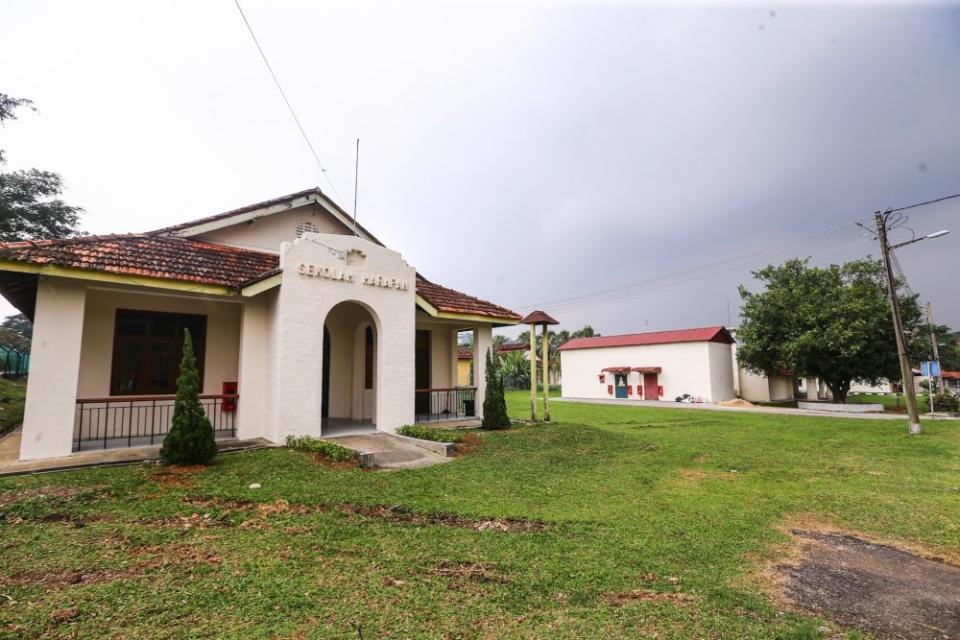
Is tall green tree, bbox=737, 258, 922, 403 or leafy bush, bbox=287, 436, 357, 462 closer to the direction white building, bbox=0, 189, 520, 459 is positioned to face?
the leafy bush

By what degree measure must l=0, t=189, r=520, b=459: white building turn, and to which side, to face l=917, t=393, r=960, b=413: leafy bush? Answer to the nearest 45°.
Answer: approximately 45° to its left

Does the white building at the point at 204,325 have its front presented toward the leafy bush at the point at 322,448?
yes

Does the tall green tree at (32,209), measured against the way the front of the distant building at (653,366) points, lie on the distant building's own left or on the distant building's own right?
on the distant building's own right

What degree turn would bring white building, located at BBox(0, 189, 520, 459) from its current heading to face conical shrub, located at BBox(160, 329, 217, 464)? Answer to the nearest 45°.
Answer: approximately 45° to its right

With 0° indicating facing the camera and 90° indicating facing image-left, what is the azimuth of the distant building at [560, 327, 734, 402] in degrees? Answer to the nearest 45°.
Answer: approximately 0°

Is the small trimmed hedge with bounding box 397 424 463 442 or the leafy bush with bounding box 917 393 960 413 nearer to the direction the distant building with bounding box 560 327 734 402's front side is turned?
the small trimmed hedge

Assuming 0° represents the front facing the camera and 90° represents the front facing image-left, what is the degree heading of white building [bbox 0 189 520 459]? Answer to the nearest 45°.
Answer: approximately 315°

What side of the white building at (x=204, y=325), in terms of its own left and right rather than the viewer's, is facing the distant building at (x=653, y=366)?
left

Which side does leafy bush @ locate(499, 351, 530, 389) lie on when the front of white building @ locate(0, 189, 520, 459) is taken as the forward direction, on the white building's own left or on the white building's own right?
on the white building's own left
